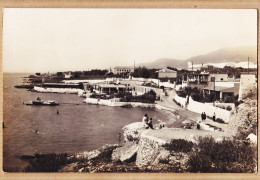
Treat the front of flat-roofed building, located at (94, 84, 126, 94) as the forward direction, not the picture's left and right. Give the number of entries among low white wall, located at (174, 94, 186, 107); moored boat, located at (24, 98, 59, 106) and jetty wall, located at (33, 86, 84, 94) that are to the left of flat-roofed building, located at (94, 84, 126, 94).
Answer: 1

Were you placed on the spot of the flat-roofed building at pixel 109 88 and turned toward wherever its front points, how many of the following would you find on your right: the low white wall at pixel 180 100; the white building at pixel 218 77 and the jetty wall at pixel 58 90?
1

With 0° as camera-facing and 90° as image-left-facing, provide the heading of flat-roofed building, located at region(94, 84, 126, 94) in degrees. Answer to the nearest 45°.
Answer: approximately 0°
